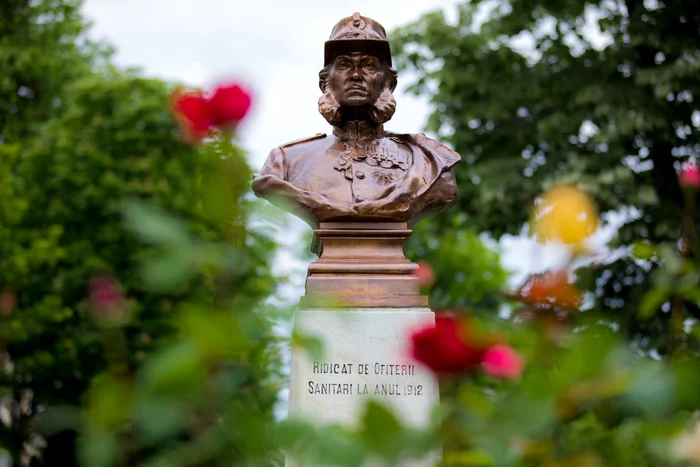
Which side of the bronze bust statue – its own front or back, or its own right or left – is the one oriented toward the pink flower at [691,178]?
front

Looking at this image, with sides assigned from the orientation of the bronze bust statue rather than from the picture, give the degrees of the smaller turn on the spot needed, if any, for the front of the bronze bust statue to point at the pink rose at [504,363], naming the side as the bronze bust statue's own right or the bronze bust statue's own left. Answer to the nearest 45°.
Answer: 0° — it already faces it

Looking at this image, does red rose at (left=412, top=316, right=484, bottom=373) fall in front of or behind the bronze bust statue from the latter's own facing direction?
in front

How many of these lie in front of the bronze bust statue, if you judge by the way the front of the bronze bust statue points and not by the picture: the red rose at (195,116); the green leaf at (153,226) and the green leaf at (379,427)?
3

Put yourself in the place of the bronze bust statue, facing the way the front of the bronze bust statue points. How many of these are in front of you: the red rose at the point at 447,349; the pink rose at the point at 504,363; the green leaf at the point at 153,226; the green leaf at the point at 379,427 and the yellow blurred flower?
5

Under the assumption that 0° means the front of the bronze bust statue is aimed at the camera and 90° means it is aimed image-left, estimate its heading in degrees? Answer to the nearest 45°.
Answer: approximately 0°

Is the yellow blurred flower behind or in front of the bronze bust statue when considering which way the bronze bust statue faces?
in front

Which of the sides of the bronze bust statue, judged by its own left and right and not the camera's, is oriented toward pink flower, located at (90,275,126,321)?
front

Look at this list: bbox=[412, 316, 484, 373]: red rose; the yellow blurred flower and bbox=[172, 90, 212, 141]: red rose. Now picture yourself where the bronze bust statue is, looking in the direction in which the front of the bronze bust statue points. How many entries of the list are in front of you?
3
